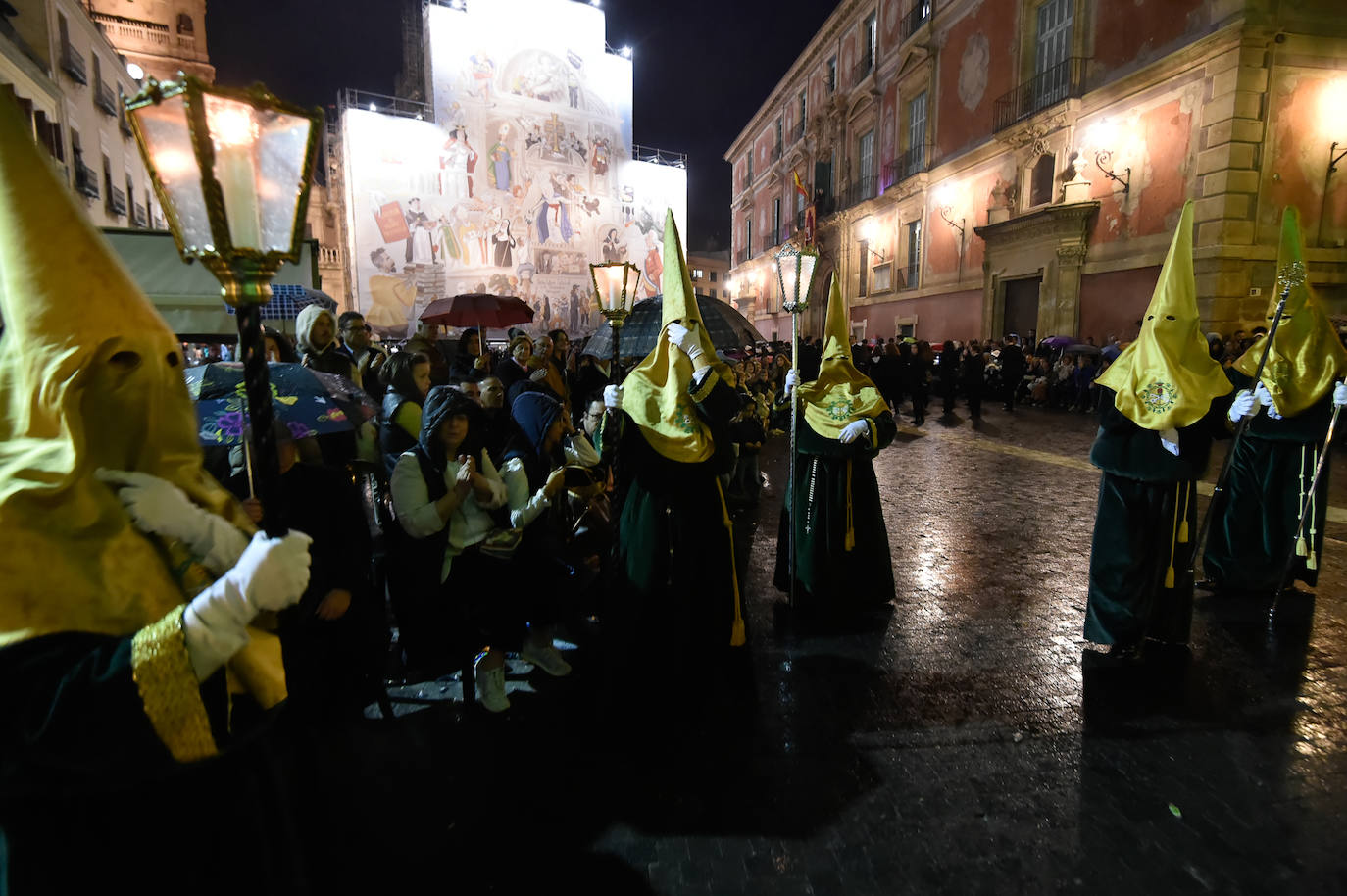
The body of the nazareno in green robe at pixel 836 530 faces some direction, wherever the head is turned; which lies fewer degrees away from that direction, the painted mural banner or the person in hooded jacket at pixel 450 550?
the person in hooded jacket

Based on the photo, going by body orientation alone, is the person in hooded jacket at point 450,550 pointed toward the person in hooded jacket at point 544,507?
no

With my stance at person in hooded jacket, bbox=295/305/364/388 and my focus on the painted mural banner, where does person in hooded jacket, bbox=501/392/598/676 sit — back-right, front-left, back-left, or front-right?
back-right

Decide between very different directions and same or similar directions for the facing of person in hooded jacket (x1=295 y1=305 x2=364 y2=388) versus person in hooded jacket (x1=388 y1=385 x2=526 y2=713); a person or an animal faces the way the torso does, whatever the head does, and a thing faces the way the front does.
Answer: same or similar directions

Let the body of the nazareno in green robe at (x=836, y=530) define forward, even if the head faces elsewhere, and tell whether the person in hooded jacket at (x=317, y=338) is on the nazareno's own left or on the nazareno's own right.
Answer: on the nazareno's own right

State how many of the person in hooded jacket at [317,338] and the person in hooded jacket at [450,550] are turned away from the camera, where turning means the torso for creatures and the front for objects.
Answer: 0

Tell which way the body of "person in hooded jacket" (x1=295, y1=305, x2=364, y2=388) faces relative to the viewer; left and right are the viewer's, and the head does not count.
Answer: facing the viewer and to the right of the viewer

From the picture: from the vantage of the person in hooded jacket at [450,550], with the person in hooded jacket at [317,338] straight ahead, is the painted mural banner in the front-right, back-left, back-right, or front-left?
front-right

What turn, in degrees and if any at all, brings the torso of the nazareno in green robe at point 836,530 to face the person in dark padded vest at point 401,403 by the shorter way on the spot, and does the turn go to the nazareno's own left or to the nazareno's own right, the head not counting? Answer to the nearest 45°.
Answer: approximately 90° to the nazareno's own right

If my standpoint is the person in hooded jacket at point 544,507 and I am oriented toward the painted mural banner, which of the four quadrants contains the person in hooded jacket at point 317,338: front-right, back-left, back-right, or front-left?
front-left

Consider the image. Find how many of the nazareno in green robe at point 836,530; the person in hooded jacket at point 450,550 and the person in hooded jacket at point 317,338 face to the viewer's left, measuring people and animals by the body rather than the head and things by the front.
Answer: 0

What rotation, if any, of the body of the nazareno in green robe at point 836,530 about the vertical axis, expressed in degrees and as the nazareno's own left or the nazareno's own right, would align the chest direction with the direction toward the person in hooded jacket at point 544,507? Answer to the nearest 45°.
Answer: approximately 45° to the nazareno's own right

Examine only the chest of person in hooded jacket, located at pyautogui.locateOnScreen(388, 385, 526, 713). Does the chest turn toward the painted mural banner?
no

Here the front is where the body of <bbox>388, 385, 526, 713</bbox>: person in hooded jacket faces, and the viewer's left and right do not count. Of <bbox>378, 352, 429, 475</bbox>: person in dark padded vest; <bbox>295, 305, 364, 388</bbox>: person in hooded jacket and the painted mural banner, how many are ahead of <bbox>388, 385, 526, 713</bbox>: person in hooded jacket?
0

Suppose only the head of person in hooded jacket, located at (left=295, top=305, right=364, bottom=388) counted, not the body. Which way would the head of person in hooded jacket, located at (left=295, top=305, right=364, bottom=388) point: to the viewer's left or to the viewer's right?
to the viewer's right

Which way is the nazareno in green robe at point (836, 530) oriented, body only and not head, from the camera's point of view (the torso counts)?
toward the camera
